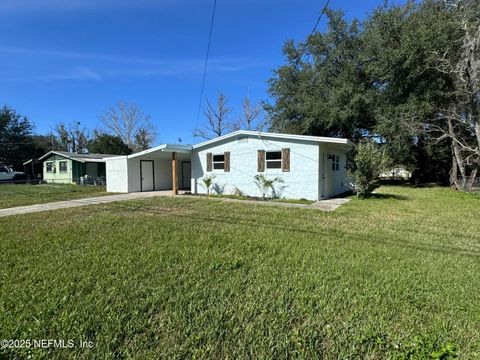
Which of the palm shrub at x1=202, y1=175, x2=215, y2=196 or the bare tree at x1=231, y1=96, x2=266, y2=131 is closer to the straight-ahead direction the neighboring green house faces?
the palm shrub

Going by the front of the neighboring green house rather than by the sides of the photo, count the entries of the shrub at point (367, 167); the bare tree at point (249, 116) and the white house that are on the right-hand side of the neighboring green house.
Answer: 0

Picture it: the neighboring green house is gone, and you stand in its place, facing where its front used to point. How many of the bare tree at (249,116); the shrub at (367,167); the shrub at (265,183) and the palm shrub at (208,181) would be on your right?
0

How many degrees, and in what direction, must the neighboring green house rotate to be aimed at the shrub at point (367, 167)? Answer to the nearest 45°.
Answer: approximately 90° to its left

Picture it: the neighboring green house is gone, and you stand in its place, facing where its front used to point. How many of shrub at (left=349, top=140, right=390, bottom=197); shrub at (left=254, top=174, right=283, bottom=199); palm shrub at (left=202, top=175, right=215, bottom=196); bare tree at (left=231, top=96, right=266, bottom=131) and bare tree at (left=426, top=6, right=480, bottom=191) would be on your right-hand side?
0

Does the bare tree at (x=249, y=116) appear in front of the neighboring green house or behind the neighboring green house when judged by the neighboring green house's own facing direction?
behind

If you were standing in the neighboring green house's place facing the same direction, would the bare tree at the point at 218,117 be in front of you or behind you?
behind

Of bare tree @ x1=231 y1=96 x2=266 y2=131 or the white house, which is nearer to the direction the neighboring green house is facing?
the white house

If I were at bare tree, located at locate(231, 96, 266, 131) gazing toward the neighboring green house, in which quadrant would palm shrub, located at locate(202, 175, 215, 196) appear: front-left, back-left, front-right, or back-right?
front-left

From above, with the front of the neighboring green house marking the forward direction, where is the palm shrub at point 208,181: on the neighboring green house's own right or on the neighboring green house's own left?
on the neighboring green house's own left

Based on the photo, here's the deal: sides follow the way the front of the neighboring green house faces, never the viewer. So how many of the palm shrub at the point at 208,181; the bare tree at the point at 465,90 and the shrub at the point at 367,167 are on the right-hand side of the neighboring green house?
0

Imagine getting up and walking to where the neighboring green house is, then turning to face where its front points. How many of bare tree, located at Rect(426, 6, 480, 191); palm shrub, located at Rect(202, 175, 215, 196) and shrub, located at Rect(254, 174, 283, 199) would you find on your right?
0

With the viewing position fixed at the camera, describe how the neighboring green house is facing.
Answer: facing the viewer and to the left of the viewer

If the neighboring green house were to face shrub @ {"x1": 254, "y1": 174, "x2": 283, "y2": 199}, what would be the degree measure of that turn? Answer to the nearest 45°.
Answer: approximately 90° to its left

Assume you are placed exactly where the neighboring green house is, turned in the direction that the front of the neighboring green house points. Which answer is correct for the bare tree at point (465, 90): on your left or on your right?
on your left

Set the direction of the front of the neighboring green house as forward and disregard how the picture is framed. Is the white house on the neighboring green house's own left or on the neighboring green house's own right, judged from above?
on the neighboring green house's own left
